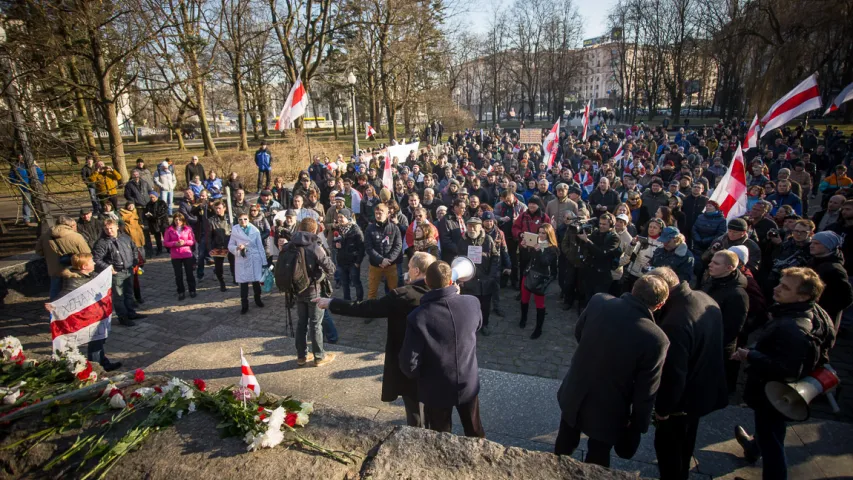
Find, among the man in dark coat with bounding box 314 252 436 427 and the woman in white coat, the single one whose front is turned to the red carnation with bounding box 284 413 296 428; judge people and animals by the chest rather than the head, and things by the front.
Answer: the woman in white coat

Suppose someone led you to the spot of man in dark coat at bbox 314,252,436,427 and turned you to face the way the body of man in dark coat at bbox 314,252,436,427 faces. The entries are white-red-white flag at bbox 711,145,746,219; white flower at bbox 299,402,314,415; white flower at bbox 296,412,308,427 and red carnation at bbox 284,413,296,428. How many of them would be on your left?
3

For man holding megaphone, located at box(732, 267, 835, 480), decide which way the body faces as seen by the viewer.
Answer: to the viewer's left

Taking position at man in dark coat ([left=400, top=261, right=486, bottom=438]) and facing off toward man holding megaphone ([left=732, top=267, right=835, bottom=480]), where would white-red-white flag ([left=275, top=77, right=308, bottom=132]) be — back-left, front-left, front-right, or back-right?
back-left

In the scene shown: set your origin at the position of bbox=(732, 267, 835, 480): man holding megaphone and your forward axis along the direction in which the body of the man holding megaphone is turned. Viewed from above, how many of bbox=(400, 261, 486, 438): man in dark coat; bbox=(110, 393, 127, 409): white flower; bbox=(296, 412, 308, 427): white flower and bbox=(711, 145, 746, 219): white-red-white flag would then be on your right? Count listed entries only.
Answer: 1

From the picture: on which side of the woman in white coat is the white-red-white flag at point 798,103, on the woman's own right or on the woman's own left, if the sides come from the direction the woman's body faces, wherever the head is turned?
on the woman's own left

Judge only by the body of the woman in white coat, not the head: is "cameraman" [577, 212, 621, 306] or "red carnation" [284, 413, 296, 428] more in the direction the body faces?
the red carnation

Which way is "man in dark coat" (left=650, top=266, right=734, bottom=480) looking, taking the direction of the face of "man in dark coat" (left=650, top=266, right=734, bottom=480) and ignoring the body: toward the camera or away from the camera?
away from the camera

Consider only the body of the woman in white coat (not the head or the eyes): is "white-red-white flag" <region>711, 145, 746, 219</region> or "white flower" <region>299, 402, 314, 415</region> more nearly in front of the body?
the white flower

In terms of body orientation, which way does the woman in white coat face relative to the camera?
toward the camera

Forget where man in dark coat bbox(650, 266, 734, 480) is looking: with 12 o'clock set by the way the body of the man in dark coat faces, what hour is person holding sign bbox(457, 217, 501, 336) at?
The person holding sign is roughly at 12 o'clock from the man in dark coat.

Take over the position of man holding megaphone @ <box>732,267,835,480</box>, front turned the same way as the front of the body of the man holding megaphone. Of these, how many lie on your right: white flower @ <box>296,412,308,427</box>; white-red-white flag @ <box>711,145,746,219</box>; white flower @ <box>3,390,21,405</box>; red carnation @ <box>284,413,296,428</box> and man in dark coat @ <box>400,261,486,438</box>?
1

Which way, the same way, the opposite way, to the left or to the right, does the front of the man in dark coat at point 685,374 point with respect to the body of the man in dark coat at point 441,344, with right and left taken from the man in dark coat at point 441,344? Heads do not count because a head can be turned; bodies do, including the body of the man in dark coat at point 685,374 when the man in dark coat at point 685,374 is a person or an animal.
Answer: the same way

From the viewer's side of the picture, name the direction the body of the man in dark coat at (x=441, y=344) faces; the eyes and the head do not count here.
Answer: away from the camera

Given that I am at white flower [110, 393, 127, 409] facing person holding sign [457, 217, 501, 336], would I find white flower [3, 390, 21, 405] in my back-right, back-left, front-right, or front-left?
back-left

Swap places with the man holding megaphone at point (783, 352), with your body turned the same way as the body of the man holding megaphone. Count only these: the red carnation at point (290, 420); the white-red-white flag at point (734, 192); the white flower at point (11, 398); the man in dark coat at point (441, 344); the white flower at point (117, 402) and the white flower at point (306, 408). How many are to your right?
1
